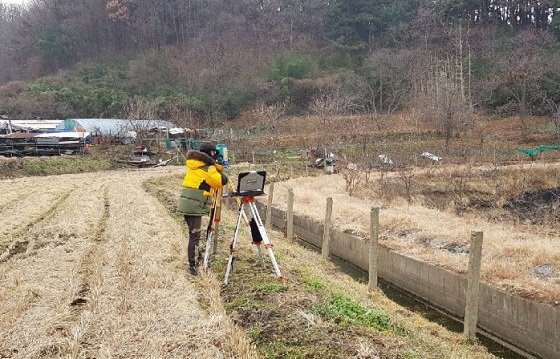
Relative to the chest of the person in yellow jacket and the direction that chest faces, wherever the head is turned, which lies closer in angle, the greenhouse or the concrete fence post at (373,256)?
the concrete fence post

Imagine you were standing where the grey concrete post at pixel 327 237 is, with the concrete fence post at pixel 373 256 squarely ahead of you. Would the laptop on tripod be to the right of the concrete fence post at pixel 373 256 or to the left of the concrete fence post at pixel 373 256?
right

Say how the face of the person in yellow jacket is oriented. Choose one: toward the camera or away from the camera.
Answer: away from the camera

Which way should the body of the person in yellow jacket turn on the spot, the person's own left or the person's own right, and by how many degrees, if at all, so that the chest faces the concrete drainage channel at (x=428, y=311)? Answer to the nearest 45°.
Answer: approximately 45° to the person's own right

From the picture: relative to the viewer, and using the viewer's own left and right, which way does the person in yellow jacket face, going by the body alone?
facing away from the viewer and to the right of the viewer
